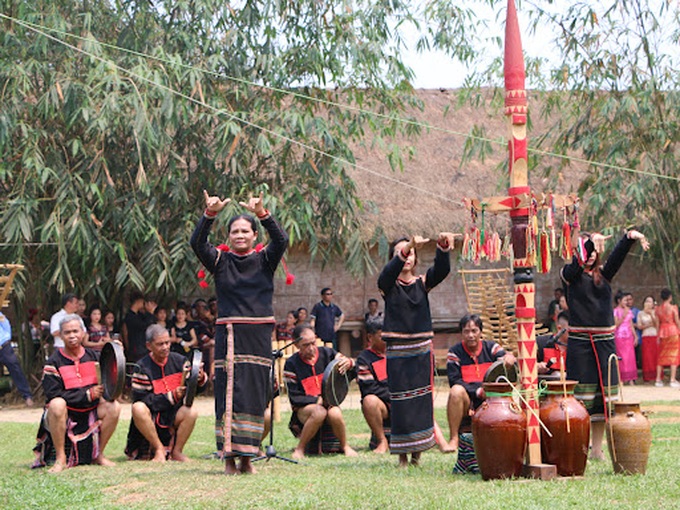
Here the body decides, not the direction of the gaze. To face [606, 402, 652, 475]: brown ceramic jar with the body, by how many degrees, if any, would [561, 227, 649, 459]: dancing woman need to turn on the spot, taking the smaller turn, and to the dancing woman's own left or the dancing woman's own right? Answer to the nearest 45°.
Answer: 0° — they already face it

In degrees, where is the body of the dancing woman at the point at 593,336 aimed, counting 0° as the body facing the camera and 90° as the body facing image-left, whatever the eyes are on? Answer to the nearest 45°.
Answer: approximately 0°

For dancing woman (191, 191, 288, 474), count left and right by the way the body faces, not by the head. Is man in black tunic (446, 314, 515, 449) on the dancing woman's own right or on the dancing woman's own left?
on the dancing woman's own left

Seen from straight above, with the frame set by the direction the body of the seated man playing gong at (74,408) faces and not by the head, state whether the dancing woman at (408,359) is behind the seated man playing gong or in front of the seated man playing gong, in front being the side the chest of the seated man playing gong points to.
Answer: in front

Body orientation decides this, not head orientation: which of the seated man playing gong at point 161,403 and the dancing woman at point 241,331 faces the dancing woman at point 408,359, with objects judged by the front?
the seated man playing gong

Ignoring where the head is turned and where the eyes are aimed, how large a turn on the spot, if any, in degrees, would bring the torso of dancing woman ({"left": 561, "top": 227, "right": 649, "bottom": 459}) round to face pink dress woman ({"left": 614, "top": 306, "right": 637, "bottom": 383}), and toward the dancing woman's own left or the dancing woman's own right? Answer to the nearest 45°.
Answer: approximately 180°

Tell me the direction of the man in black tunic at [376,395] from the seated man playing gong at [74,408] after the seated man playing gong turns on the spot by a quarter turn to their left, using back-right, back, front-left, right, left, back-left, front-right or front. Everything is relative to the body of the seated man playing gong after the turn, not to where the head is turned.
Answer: front-right

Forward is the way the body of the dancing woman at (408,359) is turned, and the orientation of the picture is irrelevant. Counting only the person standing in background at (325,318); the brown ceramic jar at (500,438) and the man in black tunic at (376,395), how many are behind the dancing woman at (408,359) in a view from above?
2
